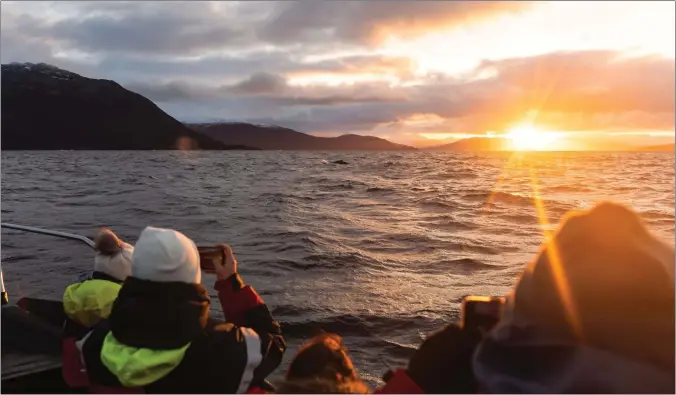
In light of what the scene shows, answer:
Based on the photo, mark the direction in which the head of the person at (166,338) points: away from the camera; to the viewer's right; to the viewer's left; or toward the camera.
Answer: away from the camera

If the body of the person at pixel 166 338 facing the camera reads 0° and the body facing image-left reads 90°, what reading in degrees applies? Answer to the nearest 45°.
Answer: approximately 225°

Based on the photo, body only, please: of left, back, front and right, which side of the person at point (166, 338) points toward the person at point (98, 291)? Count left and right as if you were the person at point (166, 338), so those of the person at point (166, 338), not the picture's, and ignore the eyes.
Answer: left

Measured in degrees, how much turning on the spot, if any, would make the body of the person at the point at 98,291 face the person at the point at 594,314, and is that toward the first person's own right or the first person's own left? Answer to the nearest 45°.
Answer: approximately 90° to the first person's own right

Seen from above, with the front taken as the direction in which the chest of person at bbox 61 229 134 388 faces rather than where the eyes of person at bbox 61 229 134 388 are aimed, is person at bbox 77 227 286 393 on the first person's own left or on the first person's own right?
on the first person's own right

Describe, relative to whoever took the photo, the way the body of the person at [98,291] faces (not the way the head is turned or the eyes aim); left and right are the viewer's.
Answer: facing away from the viewer and to the right of the viewer

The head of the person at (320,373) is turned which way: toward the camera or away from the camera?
away from the camera
